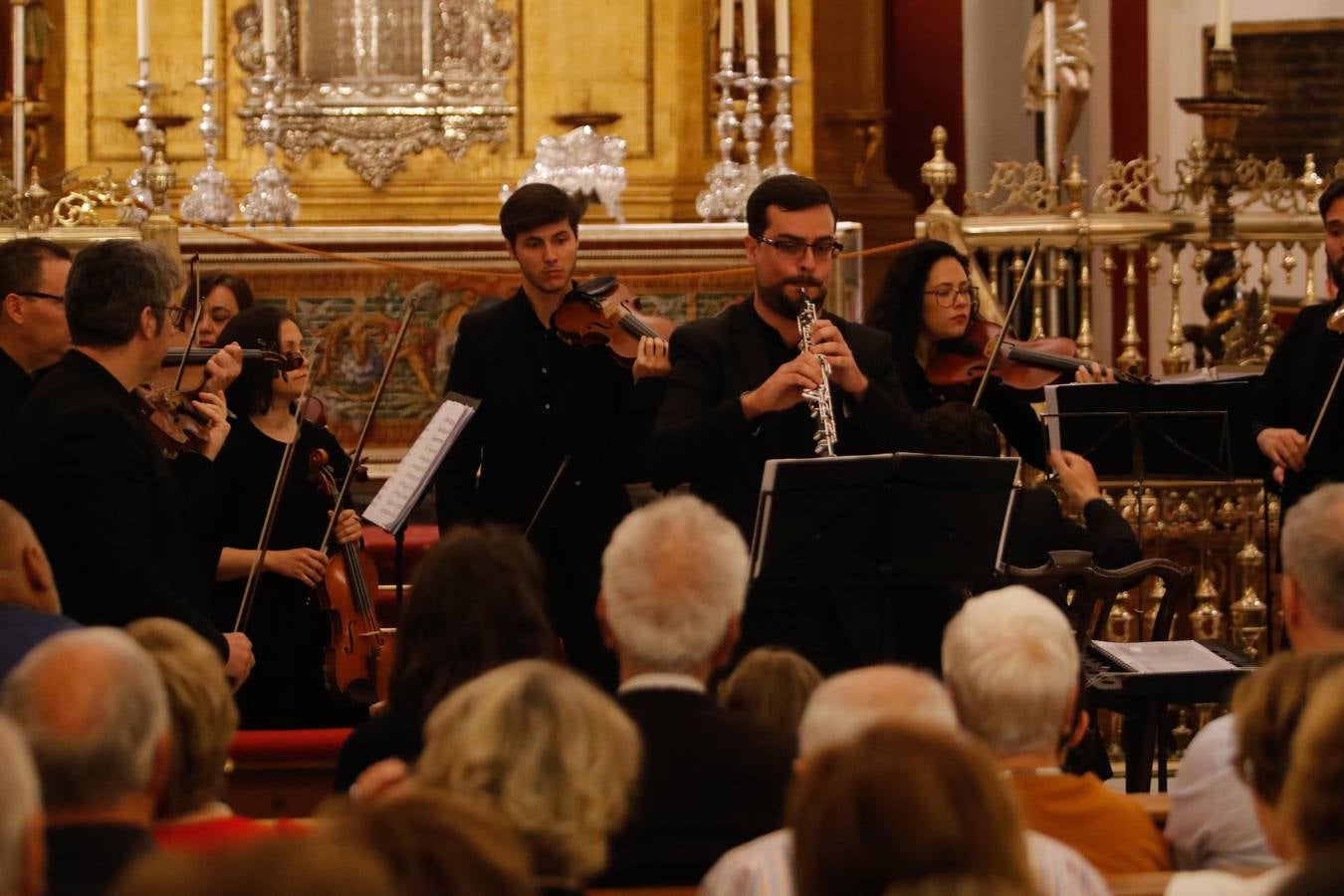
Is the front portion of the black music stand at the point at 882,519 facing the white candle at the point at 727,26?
yes

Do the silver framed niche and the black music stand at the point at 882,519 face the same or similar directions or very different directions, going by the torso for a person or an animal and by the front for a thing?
very different directions

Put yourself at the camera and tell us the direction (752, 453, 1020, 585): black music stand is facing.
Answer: facing away from the viewer

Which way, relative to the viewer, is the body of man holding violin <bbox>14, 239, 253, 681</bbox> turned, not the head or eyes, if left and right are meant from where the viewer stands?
facing away from the viewer and to the right of the viewer

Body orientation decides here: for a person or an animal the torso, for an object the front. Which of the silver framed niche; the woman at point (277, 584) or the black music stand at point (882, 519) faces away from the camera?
the black music stand
